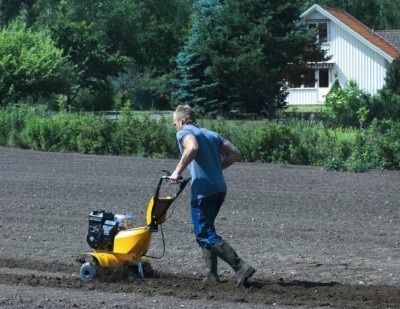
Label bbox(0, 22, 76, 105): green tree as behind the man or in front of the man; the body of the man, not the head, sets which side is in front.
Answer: in front

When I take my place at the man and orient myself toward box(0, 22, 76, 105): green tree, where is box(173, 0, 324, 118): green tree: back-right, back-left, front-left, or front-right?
front-right

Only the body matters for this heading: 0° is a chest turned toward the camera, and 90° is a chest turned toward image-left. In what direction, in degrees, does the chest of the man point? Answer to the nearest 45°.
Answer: approximately 135°
